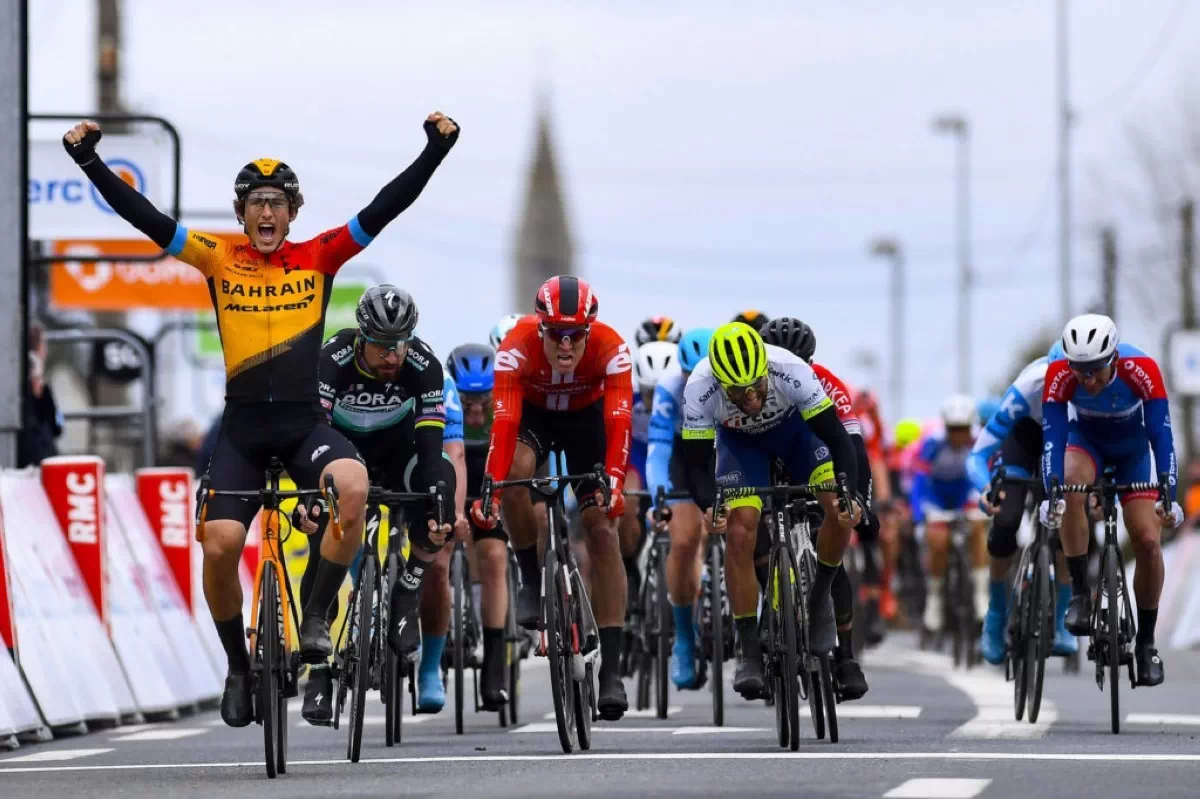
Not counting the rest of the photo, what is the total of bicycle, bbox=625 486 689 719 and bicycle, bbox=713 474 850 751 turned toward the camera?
2

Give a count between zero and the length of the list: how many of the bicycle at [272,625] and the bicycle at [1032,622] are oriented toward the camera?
2

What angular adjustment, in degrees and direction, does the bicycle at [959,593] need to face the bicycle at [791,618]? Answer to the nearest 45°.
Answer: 0° — it already faces it

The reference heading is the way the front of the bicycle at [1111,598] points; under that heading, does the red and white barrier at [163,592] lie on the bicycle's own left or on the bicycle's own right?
on the bicycle's own right

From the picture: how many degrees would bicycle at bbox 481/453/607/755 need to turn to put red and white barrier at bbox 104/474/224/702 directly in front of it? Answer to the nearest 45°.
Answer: approximately 135° to its right

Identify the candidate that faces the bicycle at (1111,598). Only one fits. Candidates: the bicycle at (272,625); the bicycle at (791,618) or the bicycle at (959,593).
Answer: the bicycle at (959,593)

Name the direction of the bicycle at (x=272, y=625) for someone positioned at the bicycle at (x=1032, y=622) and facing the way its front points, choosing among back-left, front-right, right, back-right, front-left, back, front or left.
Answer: front-right

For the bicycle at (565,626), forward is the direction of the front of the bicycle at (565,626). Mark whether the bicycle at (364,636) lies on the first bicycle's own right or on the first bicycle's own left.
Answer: on the first bicycle's own right

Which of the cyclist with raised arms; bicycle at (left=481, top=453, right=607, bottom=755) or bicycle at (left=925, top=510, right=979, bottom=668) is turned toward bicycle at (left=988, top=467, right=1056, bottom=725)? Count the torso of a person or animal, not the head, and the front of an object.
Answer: bicycle at (left=925, top=510, right=979, bottom=668)
